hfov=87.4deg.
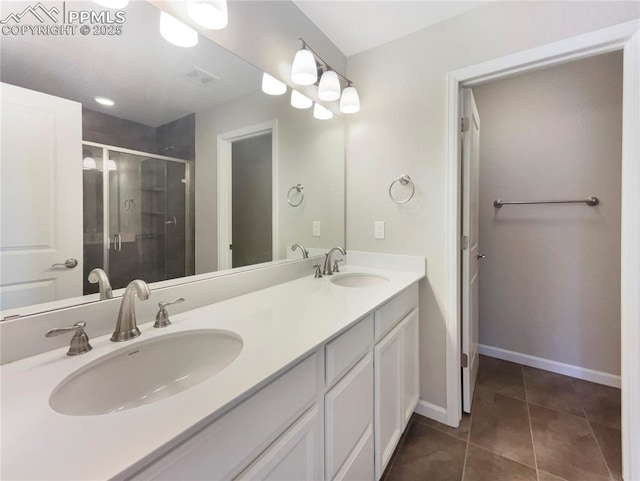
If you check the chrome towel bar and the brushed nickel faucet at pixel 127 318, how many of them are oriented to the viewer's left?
0

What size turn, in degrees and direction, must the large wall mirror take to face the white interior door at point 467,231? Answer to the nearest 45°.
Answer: approximately 45° to its left

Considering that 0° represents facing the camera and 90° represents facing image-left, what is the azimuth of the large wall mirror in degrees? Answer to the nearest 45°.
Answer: approximately 315°

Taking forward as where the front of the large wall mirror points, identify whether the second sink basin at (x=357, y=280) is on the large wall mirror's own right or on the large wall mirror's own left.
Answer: on the large wall mirror's own left

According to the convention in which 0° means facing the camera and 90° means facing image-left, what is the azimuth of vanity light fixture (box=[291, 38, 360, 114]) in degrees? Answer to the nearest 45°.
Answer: approximately 315°

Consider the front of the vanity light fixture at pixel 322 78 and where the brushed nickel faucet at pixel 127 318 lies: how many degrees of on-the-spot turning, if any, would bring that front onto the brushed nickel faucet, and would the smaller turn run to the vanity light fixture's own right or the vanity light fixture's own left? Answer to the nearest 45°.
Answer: approximately 90° to the vanity light fixture's own right

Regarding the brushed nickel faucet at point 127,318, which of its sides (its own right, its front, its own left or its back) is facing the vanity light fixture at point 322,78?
left

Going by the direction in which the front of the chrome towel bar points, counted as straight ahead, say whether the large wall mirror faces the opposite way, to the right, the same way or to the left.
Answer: to the left
